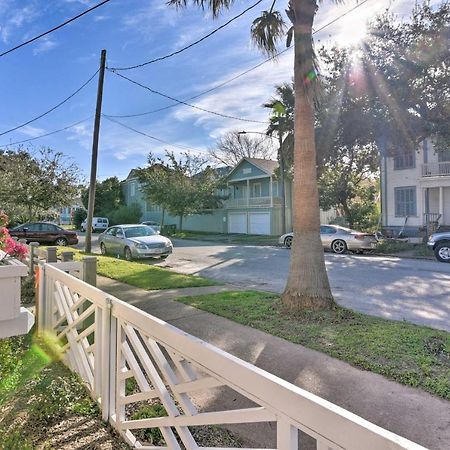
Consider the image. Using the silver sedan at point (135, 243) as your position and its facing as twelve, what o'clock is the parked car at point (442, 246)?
The parked car is roughly at 11 o'clock from the silver sedan.

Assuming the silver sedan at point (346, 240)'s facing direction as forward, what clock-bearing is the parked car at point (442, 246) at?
The parked car is roughly at 6 o'clock from the silver sedan.

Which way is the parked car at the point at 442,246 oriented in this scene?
to the viewer's left

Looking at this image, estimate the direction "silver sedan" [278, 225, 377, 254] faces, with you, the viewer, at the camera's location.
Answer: facing away from the viewer and to the left of the viewer

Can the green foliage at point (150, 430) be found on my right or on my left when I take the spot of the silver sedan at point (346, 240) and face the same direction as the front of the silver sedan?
on my left

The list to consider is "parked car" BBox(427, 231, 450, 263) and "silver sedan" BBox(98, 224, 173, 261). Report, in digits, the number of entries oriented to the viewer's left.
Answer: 1

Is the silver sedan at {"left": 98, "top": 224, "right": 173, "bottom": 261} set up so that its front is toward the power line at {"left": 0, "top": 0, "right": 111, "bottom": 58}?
no

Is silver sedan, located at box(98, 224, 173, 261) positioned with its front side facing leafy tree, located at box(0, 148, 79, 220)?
no

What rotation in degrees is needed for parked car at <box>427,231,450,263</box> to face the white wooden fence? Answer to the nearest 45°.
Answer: approximately 90° to its left

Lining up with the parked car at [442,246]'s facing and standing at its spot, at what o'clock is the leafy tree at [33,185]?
The leafy tree is roughly at 12 o'clock from the parked car.

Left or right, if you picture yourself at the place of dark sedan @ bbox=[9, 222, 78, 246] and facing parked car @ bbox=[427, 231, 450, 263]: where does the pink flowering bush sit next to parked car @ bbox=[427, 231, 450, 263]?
right

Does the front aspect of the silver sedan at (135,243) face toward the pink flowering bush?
no

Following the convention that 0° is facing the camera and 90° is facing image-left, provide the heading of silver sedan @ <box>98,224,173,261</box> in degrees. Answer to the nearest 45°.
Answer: approximately 315°

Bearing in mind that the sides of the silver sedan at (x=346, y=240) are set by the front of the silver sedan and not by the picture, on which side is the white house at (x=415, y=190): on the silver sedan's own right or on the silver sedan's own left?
on the silver sedan's own right

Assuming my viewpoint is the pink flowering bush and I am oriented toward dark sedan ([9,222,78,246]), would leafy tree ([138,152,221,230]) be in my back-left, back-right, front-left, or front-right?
front-right

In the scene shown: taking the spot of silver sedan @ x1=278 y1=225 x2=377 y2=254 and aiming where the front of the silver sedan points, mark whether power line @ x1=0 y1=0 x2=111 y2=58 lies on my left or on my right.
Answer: on my left

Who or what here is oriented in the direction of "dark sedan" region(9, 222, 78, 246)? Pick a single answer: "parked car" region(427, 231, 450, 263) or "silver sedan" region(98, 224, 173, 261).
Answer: the parked car

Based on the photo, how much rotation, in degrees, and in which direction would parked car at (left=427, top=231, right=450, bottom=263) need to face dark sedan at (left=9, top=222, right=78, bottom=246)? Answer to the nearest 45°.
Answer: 0° — it already faces it
